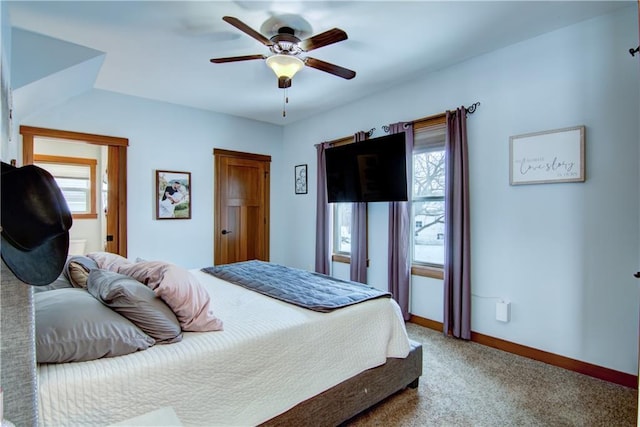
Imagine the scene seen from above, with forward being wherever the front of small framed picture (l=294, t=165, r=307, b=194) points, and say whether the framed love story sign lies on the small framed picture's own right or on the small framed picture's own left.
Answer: on the small framed picture's own left

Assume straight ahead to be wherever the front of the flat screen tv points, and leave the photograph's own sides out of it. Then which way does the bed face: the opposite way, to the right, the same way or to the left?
the opposite way

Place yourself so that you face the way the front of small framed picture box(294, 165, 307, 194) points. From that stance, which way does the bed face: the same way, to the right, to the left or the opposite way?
the opposite way

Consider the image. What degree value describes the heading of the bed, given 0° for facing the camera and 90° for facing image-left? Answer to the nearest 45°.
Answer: approximately 225°

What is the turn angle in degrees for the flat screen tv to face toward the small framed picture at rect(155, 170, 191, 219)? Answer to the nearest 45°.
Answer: approximately 45° to its right

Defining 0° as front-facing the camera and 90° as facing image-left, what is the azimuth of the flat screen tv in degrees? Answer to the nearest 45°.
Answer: approximately 45°

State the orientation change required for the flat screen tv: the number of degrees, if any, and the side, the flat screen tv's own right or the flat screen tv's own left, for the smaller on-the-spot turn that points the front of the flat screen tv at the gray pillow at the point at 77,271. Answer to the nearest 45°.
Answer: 0° — it already faces it

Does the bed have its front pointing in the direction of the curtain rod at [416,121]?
yes

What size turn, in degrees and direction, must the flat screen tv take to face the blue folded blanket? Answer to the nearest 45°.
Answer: approximately 45° to its left

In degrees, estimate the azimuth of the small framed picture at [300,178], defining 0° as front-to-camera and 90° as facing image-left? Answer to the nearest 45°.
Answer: approximately 45°

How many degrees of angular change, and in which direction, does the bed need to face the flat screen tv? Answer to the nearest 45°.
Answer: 0° — it already faces it
